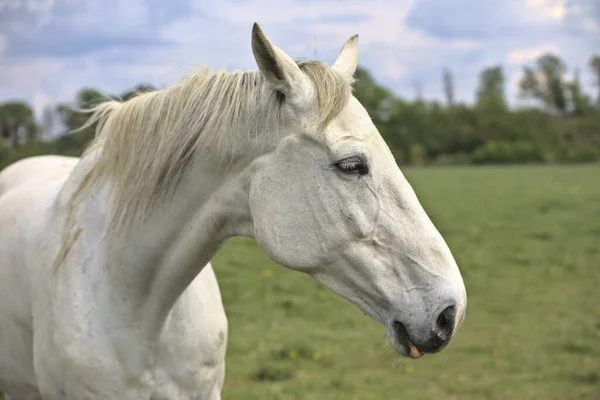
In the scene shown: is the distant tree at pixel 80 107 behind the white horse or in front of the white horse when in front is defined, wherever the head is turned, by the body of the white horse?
behind

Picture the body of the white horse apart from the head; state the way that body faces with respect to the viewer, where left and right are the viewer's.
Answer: facing the viewer and to the right of the viewer
